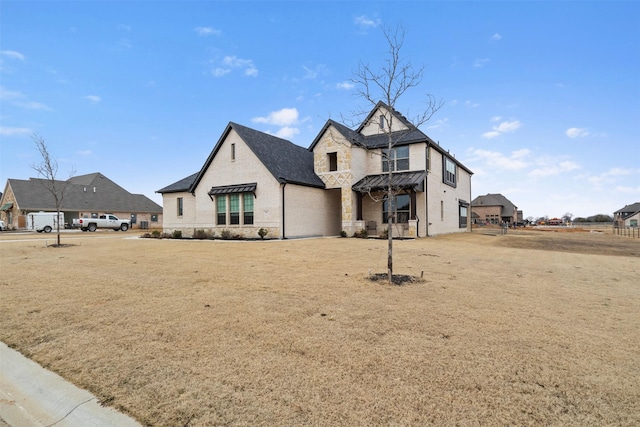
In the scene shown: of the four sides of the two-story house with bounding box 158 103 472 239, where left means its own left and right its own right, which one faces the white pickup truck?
right
